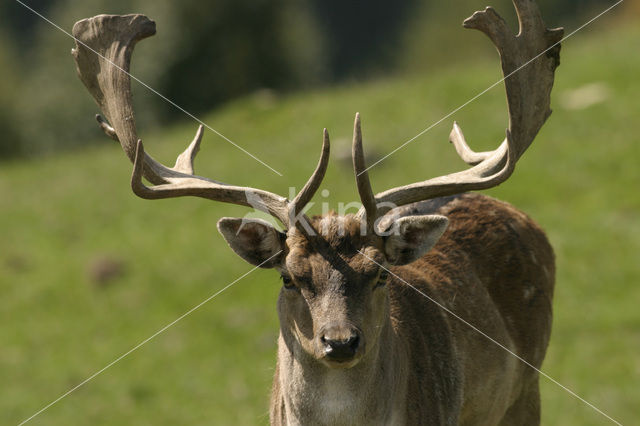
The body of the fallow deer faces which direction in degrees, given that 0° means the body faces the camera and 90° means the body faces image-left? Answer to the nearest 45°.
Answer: approximately 45°
